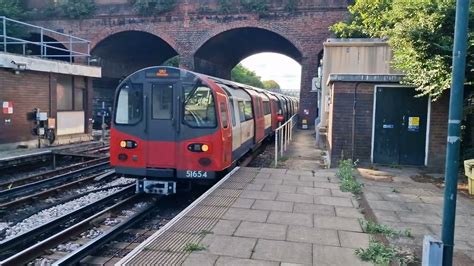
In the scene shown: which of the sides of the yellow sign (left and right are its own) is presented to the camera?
front

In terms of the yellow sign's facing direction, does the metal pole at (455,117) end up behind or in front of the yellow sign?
in front

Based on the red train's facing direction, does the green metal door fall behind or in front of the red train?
in front

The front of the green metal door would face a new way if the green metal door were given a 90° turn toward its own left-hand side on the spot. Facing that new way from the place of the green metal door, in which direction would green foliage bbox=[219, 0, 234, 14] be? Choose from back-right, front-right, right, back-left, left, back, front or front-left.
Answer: back-left

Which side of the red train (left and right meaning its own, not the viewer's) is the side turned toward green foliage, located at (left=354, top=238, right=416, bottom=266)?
front

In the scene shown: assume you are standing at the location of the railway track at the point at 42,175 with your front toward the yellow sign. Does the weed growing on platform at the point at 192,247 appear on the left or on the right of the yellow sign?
right

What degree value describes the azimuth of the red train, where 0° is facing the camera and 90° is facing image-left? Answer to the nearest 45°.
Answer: approximately 45°

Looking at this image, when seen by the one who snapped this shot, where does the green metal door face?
facing the viewer

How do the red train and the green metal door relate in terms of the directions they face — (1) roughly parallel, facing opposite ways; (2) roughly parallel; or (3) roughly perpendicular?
roughly parallel

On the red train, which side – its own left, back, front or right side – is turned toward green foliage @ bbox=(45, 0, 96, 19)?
right

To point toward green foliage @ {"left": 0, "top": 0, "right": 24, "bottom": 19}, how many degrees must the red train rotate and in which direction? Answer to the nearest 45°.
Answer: approximately 90° to its right

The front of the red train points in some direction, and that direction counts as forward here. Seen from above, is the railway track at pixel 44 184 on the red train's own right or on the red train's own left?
on the red train's own right

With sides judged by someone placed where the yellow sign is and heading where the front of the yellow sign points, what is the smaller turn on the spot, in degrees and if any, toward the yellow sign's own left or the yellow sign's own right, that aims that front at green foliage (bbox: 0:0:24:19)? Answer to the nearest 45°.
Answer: approximately 90° to the yellow sign's own right
